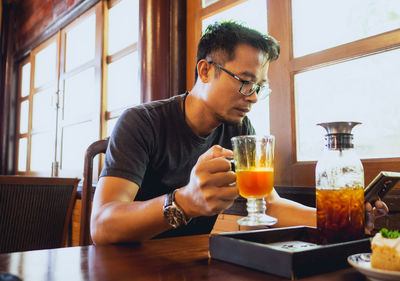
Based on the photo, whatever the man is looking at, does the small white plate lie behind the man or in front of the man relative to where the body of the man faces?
in front

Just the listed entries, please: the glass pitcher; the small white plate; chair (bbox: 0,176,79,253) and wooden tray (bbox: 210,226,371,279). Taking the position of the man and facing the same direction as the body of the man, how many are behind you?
1

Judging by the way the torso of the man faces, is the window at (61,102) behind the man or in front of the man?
behind

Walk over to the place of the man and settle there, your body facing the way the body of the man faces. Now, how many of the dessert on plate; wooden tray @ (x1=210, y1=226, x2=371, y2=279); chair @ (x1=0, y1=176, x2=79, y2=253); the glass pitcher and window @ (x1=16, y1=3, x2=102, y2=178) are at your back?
2

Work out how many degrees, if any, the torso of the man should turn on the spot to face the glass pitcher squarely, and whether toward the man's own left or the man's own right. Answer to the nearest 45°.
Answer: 0° — they already face it

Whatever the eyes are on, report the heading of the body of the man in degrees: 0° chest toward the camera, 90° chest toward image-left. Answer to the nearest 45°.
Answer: approximately 315°

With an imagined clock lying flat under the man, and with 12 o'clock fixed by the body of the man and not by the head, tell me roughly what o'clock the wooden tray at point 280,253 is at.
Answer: The wooden tray is roughly at 1 o'clock from the man.

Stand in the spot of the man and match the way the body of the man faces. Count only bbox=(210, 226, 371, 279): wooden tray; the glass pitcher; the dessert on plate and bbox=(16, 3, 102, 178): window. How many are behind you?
1

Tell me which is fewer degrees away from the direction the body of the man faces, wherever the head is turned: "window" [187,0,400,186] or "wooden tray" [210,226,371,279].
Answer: the wooden tray

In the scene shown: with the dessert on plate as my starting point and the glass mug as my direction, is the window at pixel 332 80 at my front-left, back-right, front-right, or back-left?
front-right

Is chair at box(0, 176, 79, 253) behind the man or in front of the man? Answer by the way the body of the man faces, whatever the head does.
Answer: behind

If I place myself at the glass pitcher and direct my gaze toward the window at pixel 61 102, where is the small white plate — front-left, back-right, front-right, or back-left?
back-left

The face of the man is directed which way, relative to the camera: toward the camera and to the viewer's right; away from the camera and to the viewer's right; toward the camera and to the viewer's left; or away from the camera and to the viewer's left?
toward the camera and to the viewer's right

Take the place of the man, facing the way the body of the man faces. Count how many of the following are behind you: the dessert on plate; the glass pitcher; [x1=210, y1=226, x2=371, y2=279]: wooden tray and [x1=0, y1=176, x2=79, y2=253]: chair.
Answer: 1
